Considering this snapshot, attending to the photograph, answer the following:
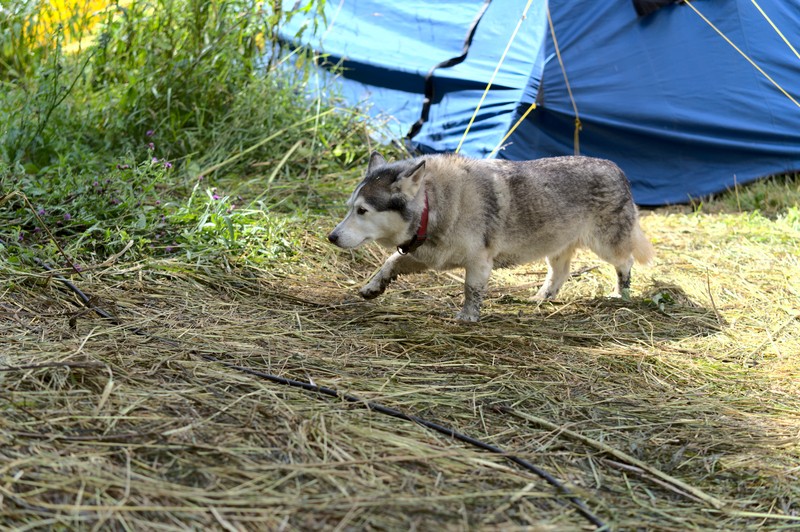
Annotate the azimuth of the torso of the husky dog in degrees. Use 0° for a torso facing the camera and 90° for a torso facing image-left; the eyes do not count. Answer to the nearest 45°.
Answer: approximately 90°

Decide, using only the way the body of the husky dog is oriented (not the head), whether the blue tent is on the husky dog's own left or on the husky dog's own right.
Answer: on the husky dog's own right
